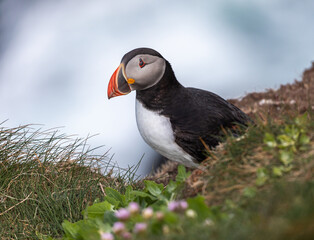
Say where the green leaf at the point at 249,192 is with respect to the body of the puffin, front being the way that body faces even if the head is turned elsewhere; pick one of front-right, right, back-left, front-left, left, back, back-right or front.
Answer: left

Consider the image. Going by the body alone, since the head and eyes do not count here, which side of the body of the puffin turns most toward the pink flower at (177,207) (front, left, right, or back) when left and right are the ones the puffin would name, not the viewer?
left

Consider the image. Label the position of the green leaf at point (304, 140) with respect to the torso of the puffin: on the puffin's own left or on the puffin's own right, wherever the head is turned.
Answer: on the puffin's own left

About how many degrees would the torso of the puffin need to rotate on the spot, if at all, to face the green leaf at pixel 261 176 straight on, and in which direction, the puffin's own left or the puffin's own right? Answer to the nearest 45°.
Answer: approximately 90° to the puffin's own left

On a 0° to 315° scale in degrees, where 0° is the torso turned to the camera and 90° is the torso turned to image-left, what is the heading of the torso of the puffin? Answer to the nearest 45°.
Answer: approximately 90°

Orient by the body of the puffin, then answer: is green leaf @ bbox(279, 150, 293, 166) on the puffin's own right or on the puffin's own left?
on the puffin's own left

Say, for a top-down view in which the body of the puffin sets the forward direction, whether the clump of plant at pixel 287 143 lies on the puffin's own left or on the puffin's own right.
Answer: on the puffin's own left

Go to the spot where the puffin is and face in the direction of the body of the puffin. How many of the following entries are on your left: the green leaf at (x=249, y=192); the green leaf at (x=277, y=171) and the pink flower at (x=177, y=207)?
3

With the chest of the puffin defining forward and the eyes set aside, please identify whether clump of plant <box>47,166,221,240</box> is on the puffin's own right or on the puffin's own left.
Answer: on the puffin's own left
